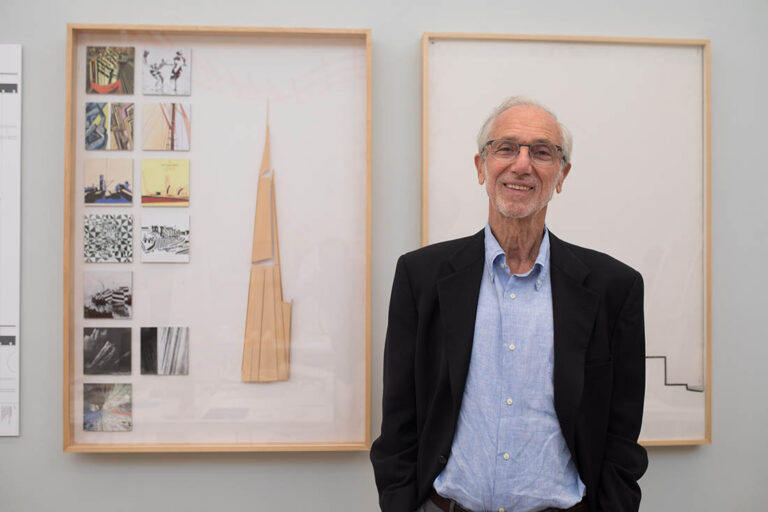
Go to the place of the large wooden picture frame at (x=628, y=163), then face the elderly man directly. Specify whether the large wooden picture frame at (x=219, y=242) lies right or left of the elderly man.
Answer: right

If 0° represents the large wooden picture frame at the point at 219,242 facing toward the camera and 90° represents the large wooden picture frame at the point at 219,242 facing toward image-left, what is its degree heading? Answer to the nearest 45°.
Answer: approximately 0°

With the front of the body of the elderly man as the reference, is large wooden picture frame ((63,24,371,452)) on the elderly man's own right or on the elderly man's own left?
on the elderly man's own right

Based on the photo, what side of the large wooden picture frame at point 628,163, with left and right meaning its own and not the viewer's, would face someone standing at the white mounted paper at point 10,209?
right

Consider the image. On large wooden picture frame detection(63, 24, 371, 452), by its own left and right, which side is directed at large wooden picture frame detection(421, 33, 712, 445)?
left

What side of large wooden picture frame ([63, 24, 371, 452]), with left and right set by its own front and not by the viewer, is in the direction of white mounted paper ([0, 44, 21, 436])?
right

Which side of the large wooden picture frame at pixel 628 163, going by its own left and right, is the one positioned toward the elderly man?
front

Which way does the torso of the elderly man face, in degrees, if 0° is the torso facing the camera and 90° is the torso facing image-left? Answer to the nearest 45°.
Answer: approximately 0°

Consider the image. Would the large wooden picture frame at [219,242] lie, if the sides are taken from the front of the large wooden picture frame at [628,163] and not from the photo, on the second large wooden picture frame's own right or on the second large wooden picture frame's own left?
on the second large wooden picture frame's own right

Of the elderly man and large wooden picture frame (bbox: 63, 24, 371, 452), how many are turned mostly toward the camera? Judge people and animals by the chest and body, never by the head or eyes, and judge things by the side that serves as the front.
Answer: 2

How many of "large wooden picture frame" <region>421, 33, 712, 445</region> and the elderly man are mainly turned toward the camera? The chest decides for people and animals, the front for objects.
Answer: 2

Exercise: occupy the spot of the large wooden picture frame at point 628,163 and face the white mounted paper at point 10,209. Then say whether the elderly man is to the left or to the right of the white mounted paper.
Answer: left
